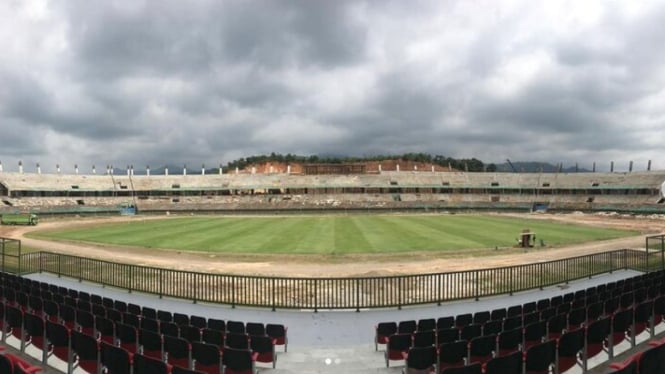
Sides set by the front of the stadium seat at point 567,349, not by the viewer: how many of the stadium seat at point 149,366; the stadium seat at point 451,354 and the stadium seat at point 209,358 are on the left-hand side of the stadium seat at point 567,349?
3

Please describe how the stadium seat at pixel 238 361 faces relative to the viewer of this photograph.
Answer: facing away from the viewer

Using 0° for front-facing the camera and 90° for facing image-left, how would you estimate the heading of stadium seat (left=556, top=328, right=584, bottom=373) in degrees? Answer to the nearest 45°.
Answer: approximately 135°

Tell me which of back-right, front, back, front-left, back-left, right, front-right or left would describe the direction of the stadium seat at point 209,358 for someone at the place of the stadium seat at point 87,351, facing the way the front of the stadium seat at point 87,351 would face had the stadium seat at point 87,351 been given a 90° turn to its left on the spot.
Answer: back

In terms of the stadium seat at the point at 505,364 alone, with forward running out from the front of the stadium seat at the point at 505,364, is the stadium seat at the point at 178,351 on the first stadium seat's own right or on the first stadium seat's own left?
on the first stadium seat's own left

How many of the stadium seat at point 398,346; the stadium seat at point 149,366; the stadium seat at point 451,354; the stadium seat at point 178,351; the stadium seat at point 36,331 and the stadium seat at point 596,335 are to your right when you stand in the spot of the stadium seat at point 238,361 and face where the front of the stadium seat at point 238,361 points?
3

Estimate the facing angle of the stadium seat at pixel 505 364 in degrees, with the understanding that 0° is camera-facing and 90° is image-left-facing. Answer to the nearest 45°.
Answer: approximately 135°

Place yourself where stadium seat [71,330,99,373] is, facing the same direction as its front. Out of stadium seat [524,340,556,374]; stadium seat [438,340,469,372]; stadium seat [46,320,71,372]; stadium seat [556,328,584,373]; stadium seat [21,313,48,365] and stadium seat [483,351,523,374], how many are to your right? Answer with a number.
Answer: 4

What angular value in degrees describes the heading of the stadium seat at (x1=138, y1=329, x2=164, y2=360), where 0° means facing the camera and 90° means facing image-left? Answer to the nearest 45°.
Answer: approximately 225°

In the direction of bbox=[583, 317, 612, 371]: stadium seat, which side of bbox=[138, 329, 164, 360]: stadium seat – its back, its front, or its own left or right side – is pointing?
right

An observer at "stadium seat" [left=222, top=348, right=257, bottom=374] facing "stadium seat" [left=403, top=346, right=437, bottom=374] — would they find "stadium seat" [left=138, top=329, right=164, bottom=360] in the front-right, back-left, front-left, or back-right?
back-left

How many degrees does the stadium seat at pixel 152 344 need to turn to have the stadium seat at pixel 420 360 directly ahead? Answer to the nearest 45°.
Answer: approximately 90° to its right

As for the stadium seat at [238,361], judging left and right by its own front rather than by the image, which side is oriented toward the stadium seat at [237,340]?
front

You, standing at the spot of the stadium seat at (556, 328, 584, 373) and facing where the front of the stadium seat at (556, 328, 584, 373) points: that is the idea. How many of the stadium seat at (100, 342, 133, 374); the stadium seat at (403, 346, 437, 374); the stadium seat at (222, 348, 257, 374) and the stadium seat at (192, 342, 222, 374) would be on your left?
4
